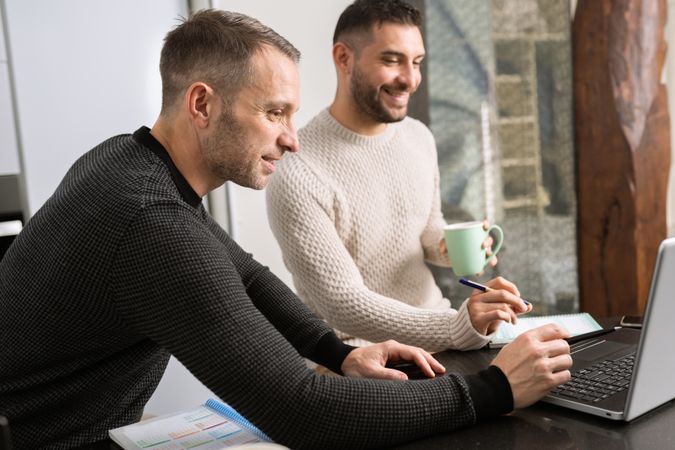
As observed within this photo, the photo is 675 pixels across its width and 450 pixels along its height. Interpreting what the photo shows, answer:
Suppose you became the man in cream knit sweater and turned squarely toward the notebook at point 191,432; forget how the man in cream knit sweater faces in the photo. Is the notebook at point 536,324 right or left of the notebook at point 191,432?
left

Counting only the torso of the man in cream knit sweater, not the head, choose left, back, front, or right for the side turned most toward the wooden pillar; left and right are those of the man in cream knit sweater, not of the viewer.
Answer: left

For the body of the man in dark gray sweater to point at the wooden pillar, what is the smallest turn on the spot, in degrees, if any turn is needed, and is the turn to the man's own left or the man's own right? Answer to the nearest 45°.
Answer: approximately 45° to the man's own left

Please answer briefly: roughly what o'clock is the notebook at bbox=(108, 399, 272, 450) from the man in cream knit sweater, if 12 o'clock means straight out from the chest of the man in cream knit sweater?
The notebook is roughly at 2 o'clock from the man in cream knit sweater.

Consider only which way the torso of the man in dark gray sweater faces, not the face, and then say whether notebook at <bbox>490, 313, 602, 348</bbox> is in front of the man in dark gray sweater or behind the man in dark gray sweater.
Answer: in front

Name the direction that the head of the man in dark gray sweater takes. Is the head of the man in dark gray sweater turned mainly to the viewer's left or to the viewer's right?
to the viewer's right

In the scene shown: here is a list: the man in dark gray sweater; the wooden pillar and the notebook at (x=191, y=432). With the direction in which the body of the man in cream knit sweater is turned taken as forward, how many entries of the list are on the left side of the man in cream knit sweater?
1

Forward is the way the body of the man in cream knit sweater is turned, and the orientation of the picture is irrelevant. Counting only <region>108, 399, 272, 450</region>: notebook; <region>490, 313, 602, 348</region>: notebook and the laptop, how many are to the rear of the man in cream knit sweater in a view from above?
0

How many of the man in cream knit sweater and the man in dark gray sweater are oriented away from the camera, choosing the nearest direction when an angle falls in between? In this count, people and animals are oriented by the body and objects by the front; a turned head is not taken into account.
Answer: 0

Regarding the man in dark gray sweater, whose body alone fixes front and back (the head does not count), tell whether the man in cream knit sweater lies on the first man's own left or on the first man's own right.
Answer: on the first man's own left

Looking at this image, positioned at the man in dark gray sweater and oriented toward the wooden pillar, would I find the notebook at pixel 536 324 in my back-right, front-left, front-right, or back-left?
front-right

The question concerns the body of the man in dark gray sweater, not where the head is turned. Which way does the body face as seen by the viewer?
to the viewer's right

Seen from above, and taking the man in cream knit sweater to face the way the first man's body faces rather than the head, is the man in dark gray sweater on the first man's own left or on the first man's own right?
on the first man's own right

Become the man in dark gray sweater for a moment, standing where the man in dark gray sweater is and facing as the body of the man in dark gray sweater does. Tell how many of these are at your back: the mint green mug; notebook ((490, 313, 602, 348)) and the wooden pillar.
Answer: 0

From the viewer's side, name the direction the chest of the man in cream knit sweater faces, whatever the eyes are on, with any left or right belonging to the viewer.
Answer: facing the viewer and to the right of the viewer
